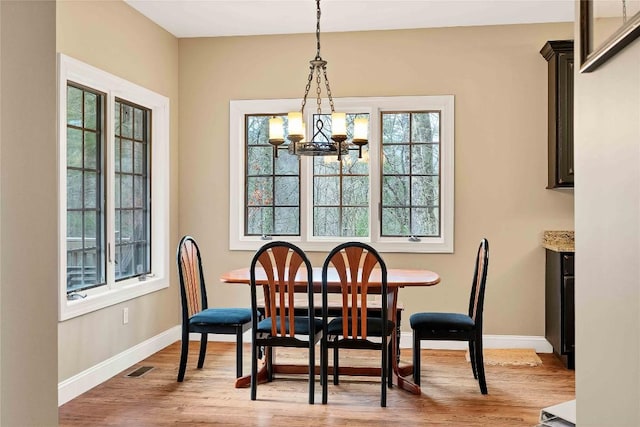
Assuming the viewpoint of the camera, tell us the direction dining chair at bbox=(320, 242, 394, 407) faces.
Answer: facing away from the viewer

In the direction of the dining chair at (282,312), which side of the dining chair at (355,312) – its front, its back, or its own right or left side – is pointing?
left

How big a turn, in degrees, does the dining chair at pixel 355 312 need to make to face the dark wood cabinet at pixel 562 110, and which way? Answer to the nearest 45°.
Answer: approximately 45° to its right

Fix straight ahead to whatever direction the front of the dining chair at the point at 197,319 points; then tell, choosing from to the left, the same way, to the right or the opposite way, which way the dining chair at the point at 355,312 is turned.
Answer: to the left

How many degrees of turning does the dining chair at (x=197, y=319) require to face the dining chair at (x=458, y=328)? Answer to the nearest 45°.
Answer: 0° — it already faces it

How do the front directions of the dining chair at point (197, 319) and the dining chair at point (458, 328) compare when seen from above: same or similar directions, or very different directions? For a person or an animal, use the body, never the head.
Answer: very different directions

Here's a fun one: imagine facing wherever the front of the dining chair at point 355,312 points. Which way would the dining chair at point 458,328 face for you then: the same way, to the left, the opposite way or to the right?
to the left

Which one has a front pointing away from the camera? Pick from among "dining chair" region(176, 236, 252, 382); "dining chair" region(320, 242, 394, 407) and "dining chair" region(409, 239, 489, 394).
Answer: "dining chair" region(320, 242, 394, 407)

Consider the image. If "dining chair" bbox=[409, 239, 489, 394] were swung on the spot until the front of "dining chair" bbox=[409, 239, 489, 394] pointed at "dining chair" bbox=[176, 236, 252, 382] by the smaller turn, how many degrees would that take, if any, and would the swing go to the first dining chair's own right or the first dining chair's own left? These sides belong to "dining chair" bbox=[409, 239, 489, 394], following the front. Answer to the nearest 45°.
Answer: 0° — it already faces it

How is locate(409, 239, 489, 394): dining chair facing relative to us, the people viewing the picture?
facing to the left of the viewer

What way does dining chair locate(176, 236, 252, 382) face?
to the viewer's right

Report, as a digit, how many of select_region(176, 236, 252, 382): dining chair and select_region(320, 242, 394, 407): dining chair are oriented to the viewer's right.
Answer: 1
